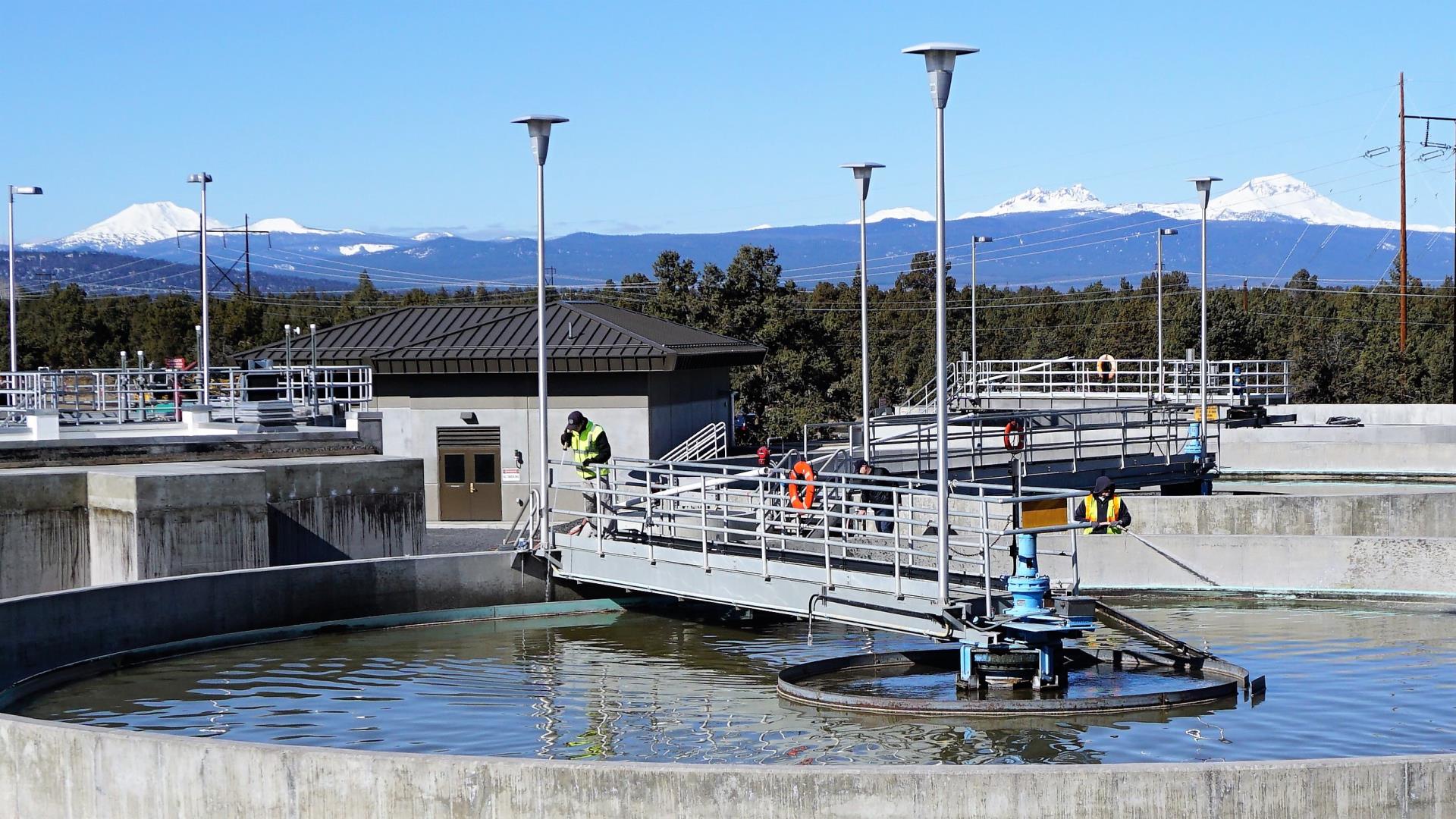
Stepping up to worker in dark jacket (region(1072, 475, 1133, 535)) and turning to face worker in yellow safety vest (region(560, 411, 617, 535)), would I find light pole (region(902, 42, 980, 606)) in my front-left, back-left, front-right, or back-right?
front-left

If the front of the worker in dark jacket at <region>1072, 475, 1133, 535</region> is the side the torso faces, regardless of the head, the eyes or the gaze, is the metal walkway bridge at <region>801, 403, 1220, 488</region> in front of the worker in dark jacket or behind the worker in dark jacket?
behind

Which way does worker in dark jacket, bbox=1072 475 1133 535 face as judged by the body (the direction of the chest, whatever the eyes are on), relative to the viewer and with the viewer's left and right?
facing the viewer

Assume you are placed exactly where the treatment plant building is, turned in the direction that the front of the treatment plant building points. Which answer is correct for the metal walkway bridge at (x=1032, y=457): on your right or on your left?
on your left

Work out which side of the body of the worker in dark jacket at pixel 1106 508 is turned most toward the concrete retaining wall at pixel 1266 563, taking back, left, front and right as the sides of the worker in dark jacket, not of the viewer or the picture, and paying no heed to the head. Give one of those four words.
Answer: left

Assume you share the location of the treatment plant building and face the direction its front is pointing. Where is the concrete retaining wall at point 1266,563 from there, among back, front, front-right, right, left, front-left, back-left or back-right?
front-left

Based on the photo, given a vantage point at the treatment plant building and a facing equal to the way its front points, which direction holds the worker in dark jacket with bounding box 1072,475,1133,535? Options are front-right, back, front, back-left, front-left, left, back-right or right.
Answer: front-left

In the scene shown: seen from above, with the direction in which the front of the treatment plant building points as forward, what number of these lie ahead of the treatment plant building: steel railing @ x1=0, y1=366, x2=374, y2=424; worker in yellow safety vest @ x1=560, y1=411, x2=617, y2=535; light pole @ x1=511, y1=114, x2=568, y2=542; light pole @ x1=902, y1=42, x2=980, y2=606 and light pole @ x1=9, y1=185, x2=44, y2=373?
3

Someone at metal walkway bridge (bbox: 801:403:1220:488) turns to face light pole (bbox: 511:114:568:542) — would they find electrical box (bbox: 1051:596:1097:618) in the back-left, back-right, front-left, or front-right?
front-left

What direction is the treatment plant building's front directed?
toward the camera

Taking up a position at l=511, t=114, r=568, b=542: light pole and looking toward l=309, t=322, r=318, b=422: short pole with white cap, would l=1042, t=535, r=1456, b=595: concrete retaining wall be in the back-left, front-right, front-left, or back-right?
back-right

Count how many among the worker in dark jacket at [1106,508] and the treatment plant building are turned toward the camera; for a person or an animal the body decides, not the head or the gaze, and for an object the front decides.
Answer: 2

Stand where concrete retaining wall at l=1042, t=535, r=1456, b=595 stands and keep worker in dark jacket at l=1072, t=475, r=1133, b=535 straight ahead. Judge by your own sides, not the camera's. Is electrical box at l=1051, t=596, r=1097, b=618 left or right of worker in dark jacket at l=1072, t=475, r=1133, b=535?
left

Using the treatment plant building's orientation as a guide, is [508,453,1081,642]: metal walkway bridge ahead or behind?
ahead

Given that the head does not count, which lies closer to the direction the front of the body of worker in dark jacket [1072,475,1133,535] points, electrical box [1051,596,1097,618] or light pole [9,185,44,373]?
the electrical box

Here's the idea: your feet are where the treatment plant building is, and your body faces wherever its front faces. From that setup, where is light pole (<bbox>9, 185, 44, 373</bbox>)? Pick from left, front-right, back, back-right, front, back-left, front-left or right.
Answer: back-right
